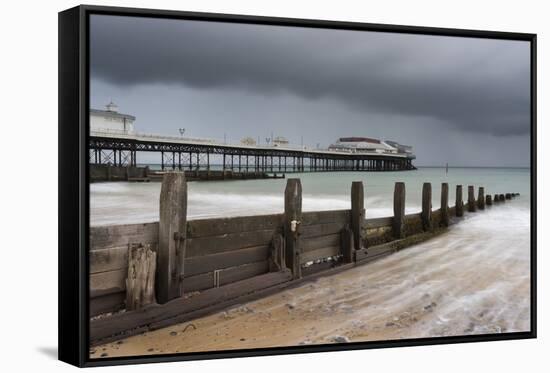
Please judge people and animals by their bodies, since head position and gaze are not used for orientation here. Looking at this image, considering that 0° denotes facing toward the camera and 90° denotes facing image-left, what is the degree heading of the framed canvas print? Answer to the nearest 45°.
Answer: approximately 315°
